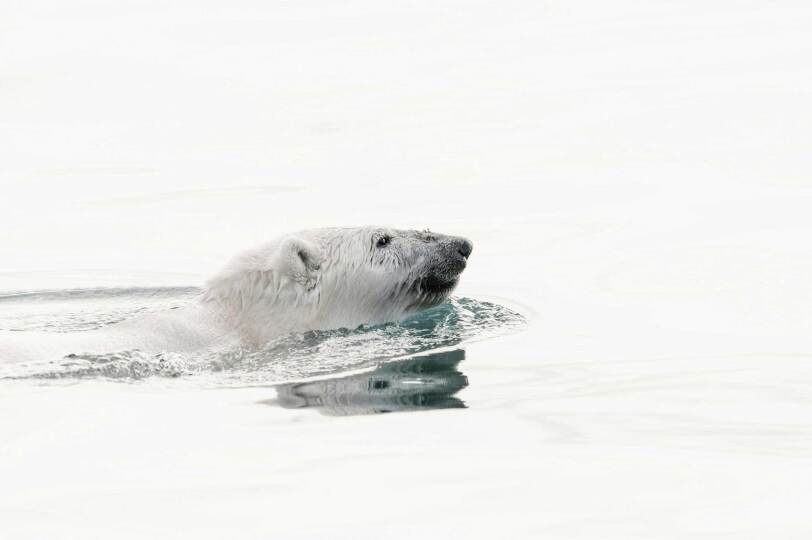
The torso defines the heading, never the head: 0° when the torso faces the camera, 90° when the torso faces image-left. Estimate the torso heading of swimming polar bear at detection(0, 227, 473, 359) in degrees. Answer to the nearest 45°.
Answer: approximately 270°
